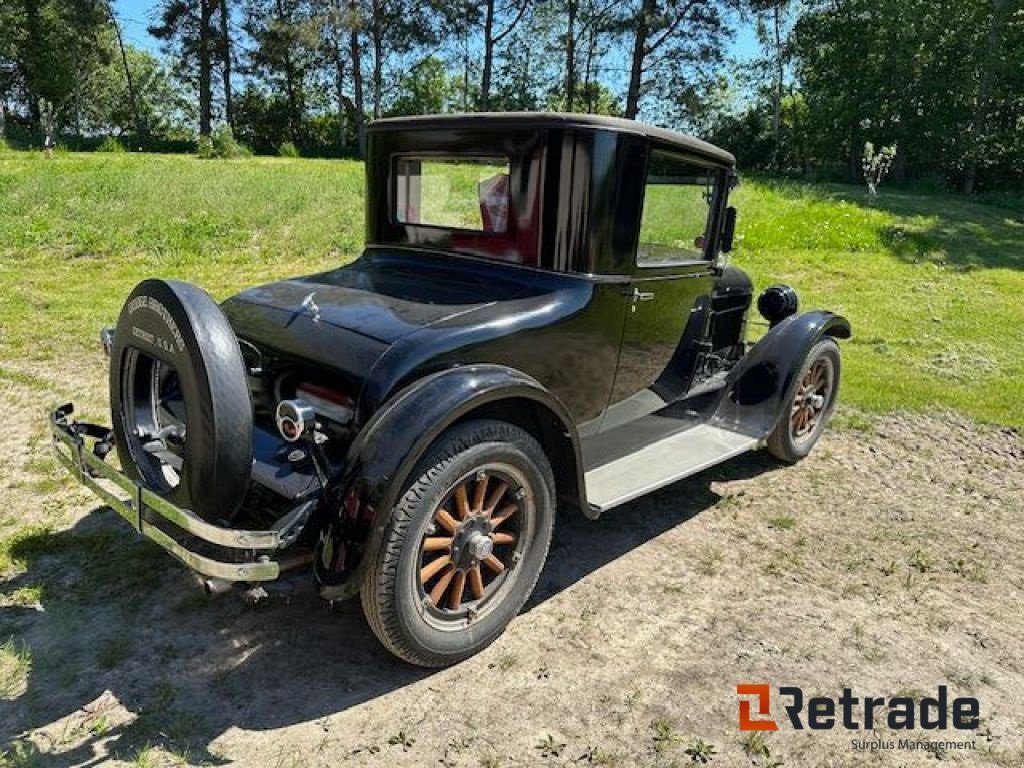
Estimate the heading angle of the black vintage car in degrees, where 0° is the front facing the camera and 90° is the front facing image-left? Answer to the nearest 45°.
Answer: approximately 225°

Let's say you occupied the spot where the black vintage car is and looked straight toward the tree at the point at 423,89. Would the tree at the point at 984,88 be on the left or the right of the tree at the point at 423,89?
right

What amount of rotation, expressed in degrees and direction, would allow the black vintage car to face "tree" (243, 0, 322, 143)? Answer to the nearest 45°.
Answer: approximately 45° to its left

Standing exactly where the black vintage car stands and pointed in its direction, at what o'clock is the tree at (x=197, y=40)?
The tree is roughly at 10 o'clock from the black vintage car.

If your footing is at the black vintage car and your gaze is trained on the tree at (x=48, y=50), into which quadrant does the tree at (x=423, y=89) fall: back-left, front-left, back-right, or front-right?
front-right

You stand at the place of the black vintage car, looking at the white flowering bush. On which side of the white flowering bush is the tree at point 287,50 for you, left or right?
left

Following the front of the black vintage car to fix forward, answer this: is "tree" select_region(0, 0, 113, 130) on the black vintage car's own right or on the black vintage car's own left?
on the black vintage car's own left

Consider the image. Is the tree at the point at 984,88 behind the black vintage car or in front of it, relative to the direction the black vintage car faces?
in front

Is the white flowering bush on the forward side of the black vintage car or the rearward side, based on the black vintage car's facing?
on the forward side

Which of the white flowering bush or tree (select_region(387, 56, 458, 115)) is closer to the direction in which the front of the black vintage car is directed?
the white flowering bush

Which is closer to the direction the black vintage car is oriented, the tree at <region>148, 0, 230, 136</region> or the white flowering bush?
the white flowering bush
